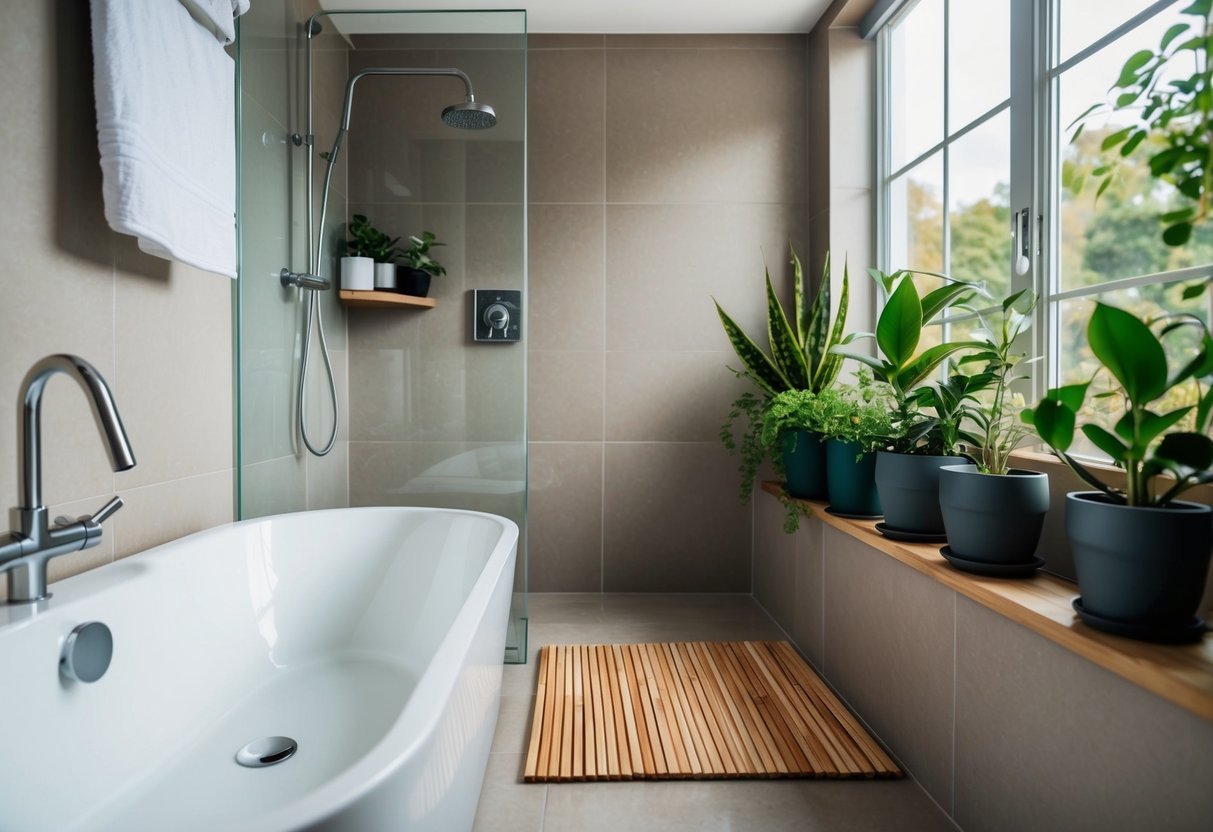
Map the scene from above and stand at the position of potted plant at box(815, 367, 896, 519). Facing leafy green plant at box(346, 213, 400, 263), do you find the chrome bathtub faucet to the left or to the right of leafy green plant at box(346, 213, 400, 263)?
left

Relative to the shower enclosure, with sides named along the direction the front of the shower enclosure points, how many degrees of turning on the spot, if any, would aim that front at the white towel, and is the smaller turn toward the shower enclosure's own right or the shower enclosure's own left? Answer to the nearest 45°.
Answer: approximately 45° to the shower enclosure's own right

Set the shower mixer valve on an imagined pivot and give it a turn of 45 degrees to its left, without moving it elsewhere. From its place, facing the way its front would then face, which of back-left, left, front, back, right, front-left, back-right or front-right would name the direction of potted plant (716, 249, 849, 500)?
front-left

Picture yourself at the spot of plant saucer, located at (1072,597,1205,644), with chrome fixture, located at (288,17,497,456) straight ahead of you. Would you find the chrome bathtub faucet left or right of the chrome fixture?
left

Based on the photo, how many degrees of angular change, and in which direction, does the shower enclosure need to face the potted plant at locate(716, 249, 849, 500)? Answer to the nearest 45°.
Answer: approximately 90° to its left

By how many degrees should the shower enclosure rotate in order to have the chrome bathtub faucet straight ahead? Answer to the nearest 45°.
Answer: approximately 45° to its right

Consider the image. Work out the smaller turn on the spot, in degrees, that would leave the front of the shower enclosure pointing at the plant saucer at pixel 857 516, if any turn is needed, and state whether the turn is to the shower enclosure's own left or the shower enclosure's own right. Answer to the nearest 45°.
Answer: approximately 45° to the shower enclosure's own left

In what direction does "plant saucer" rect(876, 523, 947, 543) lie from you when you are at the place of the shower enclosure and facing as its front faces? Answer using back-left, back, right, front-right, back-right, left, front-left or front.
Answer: front-left

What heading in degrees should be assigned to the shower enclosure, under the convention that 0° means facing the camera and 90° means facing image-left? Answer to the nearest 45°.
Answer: approximately 0°
